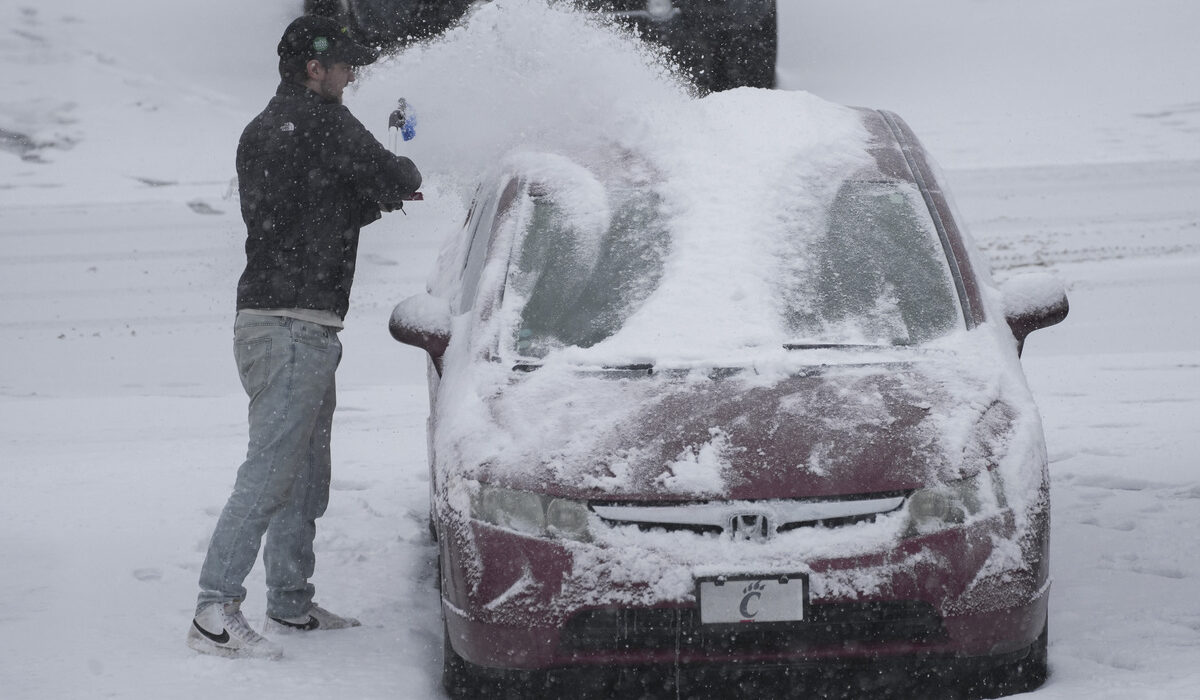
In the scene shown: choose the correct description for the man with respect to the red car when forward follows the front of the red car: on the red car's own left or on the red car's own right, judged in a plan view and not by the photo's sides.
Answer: on the red car's own right

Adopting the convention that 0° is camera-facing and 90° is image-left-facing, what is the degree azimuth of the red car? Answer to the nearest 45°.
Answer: approximately 0°

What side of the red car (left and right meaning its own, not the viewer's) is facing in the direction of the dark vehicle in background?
back

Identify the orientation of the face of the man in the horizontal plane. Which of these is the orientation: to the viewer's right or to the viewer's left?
to the viewer's right
